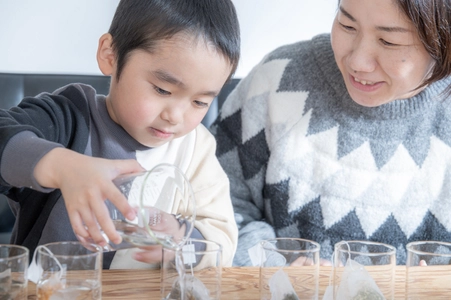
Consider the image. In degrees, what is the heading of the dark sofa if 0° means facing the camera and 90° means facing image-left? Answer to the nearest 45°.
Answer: approximately 0°

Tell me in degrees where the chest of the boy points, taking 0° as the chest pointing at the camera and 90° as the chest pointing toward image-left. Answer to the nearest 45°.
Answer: approximately 315°

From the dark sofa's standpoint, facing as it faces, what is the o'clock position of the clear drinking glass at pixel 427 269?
The clear drinking glass is roughly at 11 o'clock from the dark sofa.
